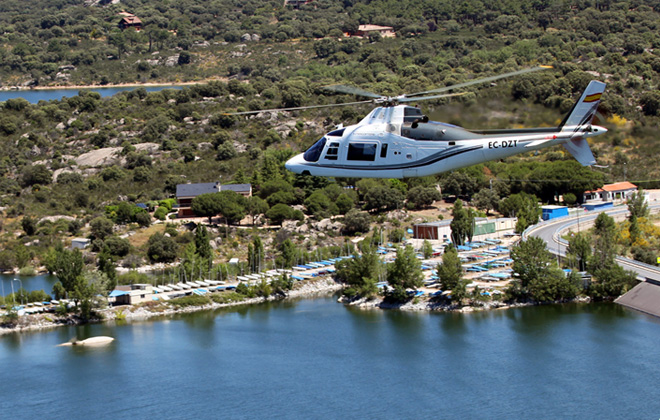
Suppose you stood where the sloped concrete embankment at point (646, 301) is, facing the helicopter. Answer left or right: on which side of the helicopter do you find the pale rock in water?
right

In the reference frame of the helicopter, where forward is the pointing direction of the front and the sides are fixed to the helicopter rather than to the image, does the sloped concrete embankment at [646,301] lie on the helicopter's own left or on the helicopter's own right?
on the helicopter's own right

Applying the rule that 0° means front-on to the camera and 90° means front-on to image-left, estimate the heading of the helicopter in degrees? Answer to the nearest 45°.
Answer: approximately 90°

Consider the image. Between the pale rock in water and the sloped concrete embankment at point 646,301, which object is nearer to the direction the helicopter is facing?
the pale rock in water
